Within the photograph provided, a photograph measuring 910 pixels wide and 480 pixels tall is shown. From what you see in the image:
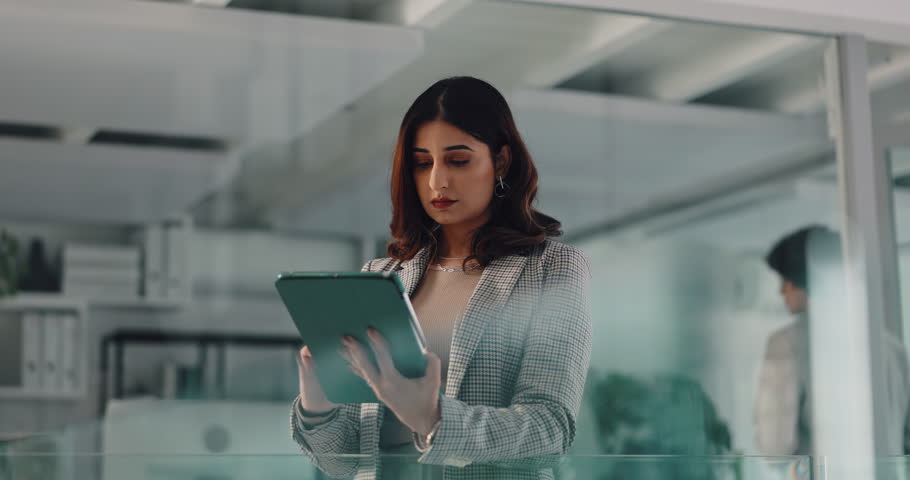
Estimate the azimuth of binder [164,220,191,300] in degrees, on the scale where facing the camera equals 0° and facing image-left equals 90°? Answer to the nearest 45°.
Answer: approximately 0°

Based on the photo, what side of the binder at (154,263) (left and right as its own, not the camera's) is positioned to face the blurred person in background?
left

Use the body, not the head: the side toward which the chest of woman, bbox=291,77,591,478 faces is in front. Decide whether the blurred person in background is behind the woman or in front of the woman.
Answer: behind

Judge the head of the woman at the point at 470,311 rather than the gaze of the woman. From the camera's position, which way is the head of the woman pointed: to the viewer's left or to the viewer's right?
to the viewer's left

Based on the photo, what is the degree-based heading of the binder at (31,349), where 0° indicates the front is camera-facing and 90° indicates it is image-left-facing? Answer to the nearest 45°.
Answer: approximately 0°

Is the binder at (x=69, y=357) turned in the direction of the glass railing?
yes

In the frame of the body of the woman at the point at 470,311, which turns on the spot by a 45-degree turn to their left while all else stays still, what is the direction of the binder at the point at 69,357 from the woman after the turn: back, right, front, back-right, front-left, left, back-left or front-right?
back-right

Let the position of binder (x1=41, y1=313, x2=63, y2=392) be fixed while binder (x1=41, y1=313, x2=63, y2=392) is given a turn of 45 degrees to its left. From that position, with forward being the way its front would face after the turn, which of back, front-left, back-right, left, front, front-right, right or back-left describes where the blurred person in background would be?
front-left
